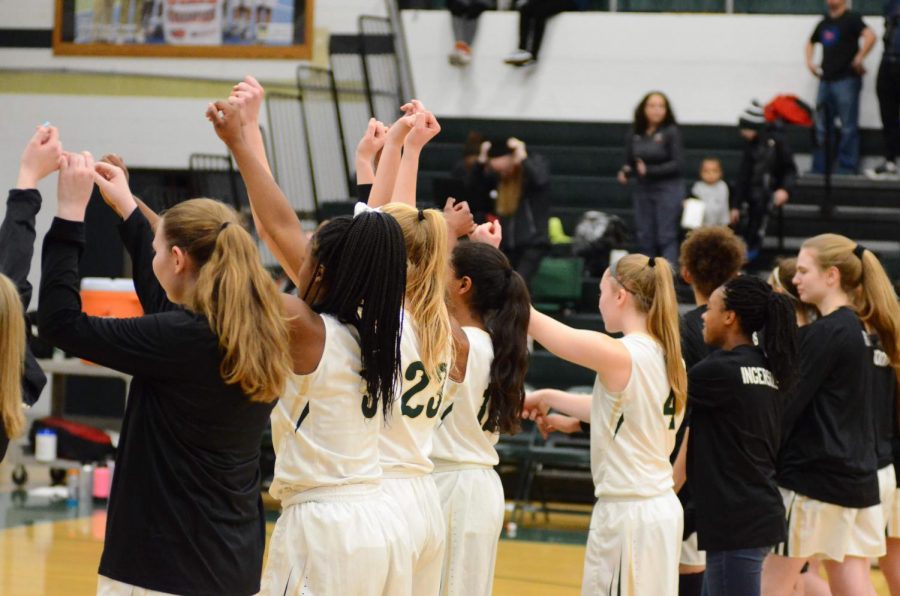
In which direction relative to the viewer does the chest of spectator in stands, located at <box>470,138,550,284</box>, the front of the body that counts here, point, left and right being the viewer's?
facing the viewer and to the left of the viewer

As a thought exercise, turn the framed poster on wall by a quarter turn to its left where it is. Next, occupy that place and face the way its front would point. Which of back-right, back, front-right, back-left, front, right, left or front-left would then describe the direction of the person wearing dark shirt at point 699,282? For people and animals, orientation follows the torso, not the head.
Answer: right

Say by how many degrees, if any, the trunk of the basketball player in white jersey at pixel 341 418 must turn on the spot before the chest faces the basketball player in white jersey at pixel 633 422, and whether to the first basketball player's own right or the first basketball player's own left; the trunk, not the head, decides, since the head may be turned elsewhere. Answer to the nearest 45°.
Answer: approximately 90° to the first basketball player's own right

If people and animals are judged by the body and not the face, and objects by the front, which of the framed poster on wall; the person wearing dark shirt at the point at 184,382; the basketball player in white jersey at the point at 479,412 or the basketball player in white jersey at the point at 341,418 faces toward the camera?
the framed poster on wall

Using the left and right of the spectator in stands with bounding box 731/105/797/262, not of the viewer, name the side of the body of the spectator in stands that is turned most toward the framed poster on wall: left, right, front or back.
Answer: right

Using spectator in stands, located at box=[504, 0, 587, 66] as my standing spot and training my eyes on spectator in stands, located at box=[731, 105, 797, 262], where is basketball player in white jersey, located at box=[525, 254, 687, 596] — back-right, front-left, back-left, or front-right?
front-right

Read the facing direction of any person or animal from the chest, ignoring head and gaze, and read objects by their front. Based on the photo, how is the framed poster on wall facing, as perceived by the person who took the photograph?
facing the viewer

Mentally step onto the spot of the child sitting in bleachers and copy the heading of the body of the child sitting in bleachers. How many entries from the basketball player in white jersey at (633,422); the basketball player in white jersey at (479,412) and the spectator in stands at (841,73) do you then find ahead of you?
2

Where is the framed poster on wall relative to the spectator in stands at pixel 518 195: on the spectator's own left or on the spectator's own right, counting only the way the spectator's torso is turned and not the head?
on the spectator's own right

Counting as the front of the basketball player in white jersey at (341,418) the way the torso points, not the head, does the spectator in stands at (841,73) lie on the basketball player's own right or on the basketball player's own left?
on the basketball player's own right

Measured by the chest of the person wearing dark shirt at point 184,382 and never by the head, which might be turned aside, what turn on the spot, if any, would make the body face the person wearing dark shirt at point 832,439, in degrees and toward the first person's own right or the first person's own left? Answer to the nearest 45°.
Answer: approximately 90° to the first person's own right

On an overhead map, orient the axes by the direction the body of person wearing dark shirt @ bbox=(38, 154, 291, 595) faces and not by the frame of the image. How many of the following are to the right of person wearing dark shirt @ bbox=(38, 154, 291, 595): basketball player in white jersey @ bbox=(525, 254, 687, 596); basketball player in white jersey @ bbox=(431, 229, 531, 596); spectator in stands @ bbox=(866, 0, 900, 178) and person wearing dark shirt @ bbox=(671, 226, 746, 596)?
4

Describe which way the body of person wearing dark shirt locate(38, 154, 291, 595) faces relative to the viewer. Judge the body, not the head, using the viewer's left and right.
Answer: facing away from the viewer and to the left of the viewer

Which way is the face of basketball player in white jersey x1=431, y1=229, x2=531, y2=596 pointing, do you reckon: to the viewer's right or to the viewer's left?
to the viewer's left

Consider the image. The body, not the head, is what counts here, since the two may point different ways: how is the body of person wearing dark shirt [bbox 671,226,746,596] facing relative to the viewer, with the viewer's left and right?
facing away from the viewer and to the left of the viewer

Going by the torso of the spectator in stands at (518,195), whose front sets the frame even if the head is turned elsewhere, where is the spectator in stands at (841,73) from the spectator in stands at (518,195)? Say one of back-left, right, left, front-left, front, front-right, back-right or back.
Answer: back
